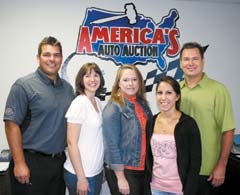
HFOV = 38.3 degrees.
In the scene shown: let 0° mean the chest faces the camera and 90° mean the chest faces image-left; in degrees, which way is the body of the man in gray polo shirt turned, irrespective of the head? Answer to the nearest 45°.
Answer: approximately 315°

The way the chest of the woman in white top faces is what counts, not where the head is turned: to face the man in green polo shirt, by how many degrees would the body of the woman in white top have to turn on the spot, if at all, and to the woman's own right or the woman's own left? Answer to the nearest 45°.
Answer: approximately 45° to the woman's own left

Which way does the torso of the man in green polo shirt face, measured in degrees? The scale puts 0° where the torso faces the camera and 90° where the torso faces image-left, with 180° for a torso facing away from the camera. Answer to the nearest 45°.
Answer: approximately 45°

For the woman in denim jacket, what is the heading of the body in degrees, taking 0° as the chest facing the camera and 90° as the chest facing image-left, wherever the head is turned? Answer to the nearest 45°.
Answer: approximately 315°
